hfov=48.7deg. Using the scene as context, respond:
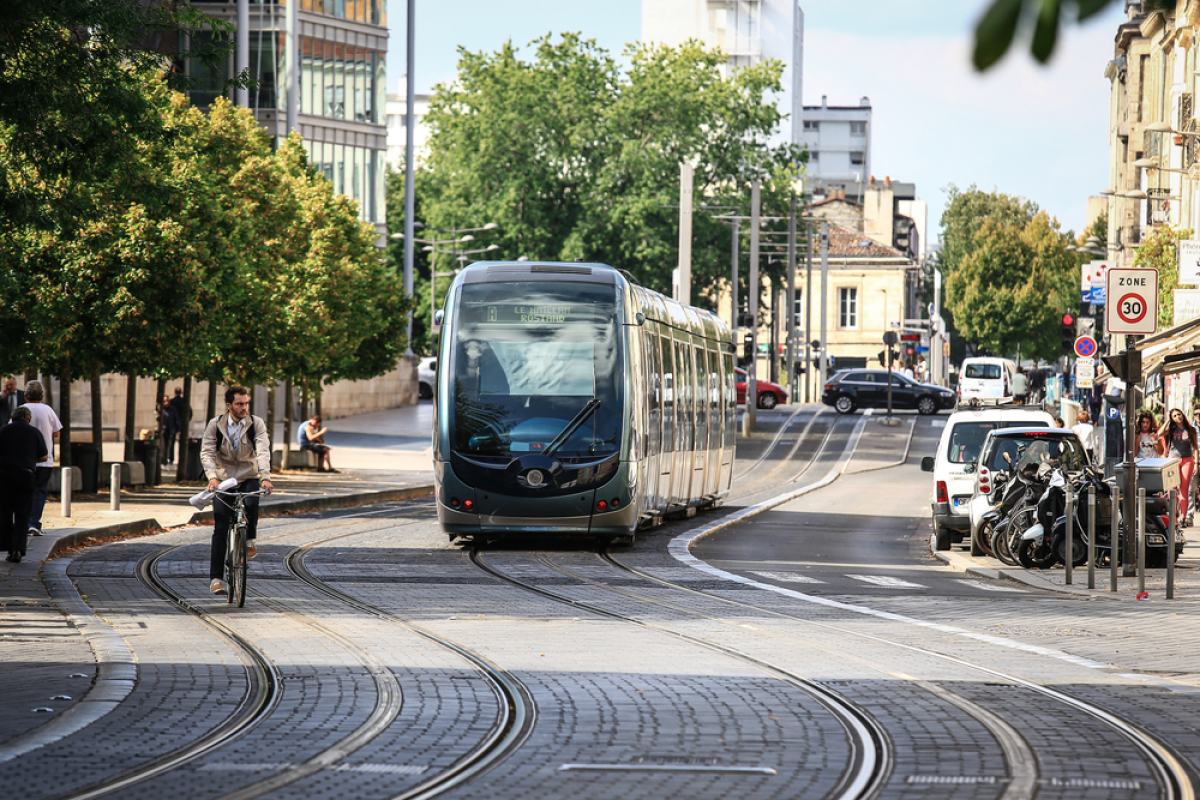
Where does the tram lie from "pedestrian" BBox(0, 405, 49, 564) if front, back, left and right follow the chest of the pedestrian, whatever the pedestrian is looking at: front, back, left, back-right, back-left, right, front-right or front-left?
right

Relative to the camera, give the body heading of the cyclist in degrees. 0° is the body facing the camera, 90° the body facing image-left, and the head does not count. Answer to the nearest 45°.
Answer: approximately 0°

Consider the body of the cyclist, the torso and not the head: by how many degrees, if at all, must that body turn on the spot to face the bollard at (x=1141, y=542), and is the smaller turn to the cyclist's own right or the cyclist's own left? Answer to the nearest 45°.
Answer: approximately 90° to the cyclist's own left

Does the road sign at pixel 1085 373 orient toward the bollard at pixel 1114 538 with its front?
yes

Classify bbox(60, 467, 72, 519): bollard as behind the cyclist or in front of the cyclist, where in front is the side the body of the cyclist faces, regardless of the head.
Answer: behind

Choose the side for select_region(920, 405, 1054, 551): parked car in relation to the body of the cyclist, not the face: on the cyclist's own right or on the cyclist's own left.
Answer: on the cyclist's own left

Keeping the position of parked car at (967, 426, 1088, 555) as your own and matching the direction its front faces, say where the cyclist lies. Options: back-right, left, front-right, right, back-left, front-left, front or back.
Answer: back-left

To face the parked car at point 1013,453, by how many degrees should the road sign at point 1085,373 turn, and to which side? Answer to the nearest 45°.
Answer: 0° — it already faces it

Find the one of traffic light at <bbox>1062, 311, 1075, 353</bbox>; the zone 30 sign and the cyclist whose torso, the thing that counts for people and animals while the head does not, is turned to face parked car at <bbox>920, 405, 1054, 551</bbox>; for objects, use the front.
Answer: the traffic light

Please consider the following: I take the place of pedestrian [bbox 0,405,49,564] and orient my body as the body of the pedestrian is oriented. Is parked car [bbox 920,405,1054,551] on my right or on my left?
on my right
